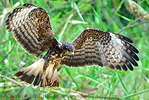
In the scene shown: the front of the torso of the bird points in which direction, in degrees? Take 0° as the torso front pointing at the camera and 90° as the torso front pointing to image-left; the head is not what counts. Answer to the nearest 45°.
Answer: approximately 315°
